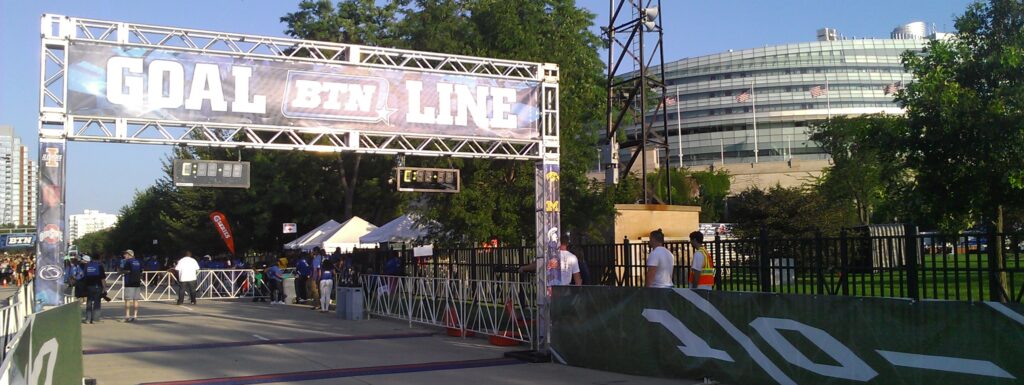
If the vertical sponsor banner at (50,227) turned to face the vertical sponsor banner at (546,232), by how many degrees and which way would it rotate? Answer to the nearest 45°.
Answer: approximately 90° to its left

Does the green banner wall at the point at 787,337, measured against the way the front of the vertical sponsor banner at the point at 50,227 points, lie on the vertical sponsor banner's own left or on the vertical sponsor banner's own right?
on the vertical sponsor banner's own left

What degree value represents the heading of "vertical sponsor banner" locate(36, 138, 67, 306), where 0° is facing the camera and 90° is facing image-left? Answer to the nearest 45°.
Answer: approximately 0°

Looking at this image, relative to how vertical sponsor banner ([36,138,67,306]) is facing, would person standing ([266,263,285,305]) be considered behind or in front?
behind

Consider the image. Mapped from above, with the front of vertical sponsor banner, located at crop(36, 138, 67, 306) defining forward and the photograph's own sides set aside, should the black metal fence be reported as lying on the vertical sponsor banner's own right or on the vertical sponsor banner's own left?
on the vertical sponsor banner's own left

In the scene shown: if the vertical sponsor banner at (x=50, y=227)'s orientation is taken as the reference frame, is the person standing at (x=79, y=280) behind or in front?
behind

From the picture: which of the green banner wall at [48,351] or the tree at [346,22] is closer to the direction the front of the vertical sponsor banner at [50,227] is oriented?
the green banner wall

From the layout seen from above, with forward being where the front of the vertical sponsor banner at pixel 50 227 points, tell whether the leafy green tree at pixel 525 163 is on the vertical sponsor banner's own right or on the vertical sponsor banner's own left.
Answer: on the vertical sponsor banner's own left
